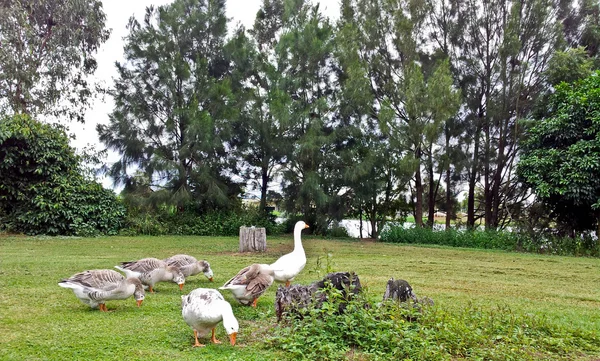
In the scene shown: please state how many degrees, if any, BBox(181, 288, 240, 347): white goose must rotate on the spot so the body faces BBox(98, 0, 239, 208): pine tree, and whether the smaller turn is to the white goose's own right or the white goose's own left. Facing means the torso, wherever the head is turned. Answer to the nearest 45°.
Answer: approximately 135° to the white goose's own left

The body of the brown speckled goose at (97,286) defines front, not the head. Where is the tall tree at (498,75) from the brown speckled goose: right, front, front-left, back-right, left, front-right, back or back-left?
front-left

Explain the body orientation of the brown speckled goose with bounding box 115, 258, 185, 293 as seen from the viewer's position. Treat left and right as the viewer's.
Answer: facing to the right of the viewer

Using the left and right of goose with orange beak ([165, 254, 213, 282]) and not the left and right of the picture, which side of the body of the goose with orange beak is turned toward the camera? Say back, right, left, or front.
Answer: right

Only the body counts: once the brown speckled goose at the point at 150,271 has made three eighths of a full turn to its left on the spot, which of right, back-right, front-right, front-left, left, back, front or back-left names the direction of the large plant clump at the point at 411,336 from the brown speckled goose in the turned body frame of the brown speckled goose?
back

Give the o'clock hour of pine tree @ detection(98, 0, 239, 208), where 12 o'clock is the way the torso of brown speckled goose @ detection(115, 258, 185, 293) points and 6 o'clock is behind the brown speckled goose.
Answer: The pine tree is roughly at 9 o'clock from the brown speckled goose.

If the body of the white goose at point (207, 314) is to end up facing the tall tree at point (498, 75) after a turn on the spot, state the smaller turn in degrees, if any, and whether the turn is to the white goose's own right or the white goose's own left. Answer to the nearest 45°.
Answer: approximately 90° to the white goose's own left

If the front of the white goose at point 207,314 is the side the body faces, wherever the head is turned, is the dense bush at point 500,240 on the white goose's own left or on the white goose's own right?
on the white goose's own left

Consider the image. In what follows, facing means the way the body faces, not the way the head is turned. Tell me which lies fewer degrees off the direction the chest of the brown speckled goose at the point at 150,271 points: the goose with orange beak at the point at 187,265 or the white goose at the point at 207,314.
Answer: the goose with orange beak

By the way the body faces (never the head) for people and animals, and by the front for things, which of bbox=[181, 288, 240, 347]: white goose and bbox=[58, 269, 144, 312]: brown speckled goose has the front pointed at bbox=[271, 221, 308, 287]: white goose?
the brown speckled goose

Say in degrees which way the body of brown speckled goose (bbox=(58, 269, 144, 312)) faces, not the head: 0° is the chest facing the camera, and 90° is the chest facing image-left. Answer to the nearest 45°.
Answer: approximately 270°

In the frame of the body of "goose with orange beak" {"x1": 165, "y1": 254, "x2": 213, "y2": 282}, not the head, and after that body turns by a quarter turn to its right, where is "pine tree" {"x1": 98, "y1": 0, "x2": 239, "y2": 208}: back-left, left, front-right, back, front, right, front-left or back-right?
back
